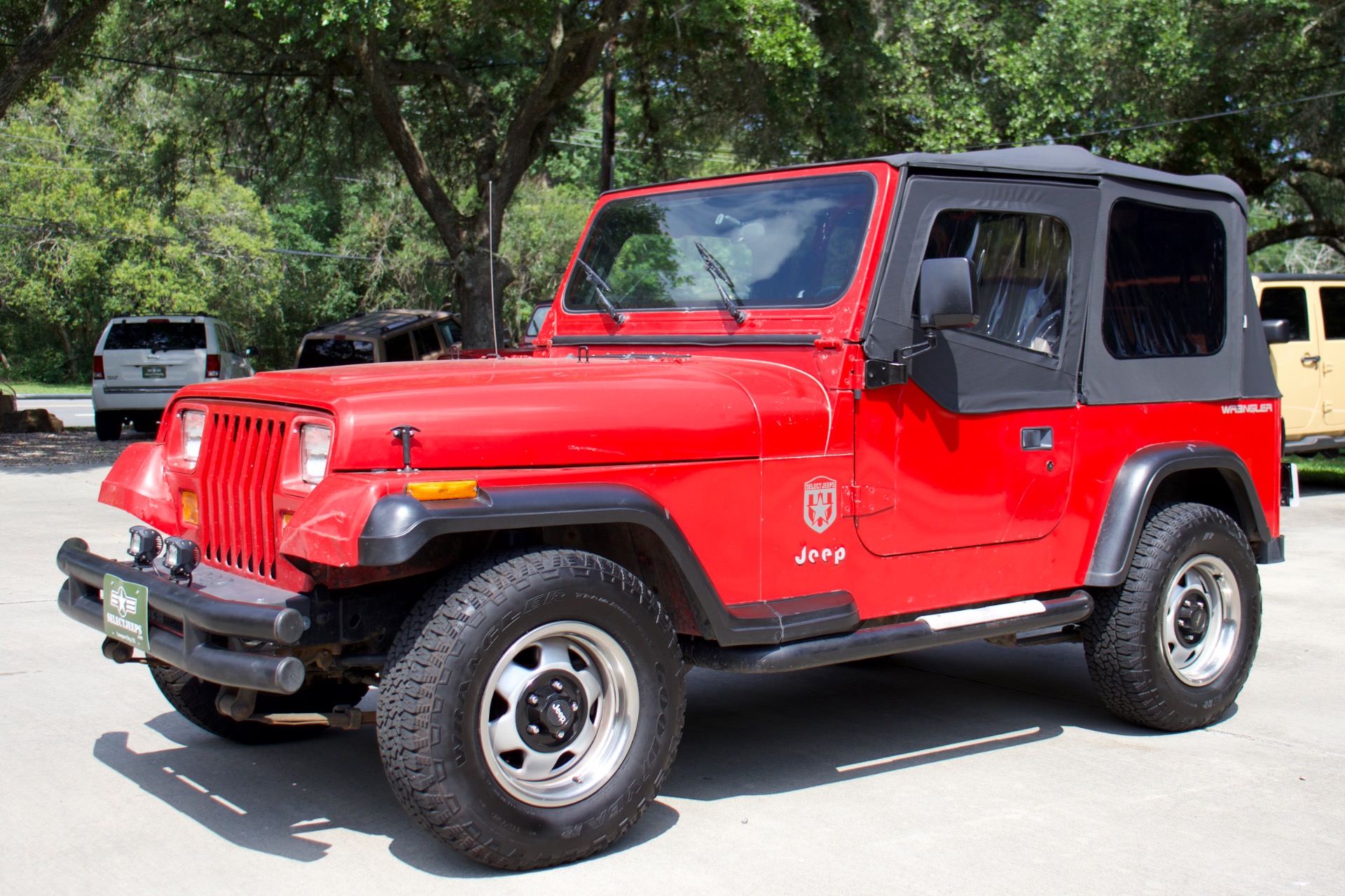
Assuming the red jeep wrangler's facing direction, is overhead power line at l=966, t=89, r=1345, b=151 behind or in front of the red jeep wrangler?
behind

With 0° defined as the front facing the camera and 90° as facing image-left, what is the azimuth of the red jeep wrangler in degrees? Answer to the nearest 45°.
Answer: approximately 45°

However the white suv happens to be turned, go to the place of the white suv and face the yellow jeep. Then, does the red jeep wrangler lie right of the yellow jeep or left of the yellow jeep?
right

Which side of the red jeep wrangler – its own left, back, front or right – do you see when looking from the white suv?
right

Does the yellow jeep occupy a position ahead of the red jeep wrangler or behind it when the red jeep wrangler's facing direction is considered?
behind
